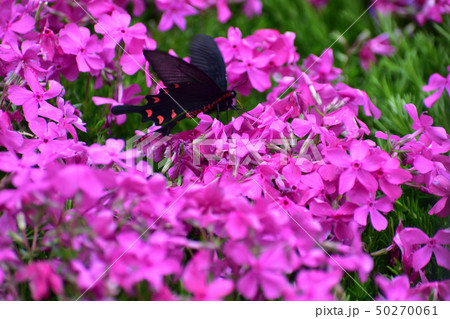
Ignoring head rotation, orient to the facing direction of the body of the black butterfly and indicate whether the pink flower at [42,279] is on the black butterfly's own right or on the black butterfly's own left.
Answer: on the black butterfly's own right

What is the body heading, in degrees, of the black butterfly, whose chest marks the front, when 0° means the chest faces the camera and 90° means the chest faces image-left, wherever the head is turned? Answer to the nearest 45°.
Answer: approximately 270°
